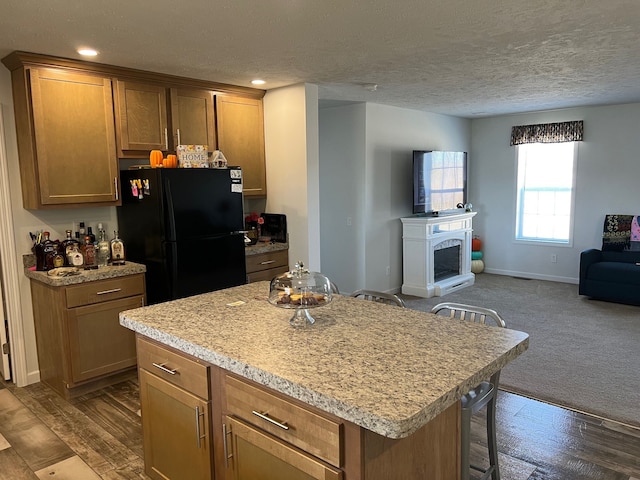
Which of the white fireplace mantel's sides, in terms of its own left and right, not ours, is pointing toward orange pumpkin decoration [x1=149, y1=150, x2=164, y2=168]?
right

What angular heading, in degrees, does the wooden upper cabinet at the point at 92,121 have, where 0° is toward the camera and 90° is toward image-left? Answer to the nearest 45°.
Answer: approximately 315°

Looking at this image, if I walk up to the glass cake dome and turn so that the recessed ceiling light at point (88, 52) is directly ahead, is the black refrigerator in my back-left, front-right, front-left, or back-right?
front-right

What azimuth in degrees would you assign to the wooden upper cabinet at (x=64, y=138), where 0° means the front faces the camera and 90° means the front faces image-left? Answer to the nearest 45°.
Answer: approximately 315°

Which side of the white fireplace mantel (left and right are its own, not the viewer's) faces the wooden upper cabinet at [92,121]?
right

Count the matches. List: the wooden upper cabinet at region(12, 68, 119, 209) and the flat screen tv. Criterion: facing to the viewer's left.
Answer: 0

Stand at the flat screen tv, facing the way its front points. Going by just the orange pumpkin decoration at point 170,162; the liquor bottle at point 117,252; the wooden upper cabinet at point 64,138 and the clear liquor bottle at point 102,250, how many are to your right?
4

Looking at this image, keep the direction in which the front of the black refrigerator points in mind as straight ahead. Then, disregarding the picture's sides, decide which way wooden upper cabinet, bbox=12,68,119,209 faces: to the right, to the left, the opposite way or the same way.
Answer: the same way

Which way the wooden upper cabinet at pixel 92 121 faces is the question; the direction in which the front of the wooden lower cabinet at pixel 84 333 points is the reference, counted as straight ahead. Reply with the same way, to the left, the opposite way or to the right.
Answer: the same way

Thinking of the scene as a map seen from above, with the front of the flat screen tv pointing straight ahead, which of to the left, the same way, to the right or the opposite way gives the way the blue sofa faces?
to the right

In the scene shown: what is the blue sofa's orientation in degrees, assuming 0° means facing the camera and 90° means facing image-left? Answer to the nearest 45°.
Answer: approximately 45°

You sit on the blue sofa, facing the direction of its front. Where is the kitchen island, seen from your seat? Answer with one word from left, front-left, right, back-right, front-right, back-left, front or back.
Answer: front-left

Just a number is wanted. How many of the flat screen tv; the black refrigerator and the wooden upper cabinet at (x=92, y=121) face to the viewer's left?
0

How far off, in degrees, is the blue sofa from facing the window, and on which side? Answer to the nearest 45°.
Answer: approximately 90° to its right

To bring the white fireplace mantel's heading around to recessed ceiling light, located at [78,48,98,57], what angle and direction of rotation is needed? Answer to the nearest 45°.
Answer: approximately 90° to its right

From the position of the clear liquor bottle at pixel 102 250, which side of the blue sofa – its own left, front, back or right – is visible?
front

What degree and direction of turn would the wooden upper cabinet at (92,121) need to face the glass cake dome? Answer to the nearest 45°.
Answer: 0° — it already faces it

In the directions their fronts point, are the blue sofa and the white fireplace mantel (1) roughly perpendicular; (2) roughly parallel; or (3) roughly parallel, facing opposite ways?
roughly perpendicular
